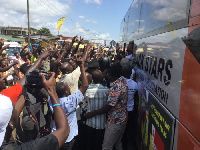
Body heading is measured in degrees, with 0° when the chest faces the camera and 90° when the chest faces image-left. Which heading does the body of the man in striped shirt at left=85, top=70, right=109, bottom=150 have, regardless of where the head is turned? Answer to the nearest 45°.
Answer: approximately 180°

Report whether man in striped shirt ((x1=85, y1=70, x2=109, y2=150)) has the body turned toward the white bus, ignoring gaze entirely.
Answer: no
